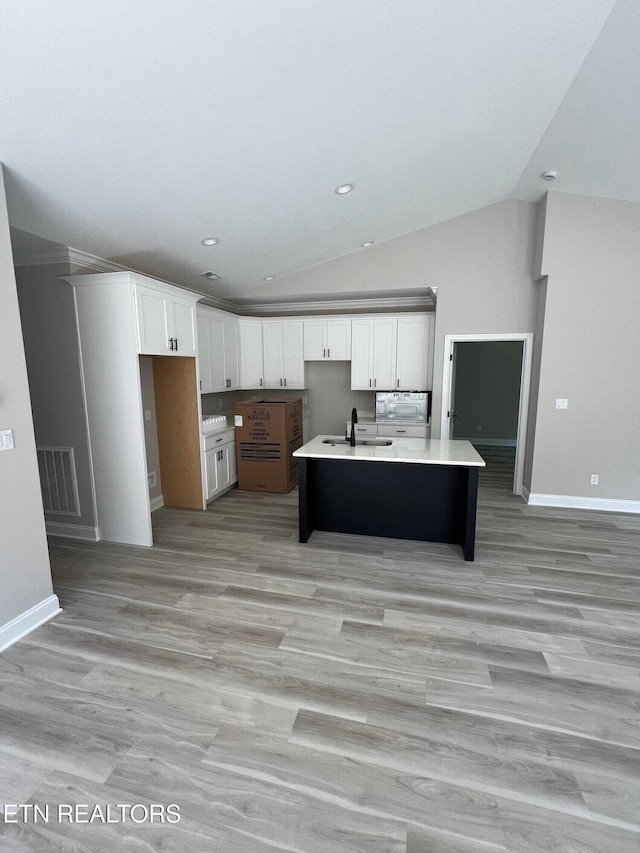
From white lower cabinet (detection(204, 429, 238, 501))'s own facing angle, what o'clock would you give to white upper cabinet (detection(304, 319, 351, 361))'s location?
The white upper cabinet is roughly at 10 o'clock from the white lower cabinet.

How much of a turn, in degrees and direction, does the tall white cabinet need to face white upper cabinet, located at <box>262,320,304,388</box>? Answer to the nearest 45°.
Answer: approximately 90° to its left

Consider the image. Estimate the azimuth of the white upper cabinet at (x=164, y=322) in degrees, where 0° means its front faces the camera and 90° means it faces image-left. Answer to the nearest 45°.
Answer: approximately 315°

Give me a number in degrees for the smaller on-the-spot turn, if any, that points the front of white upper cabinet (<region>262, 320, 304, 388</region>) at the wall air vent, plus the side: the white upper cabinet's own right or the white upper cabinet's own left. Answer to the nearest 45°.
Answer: approximately 45° to the white upper cabinet's own right

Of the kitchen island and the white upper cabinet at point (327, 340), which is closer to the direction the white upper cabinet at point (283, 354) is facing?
the kitchen island

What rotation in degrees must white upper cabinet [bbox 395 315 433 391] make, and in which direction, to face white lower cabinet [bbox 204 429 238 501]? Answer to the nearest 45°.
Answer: approximately 45° to its right

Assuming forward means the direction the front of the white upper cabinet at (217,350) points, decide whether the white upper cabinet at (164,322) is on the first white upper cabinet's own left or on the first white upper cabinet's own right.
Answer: on the first white upper cabinet's own right

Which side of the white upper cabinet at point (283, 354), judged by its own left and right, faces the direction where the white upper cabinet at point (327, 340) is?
left

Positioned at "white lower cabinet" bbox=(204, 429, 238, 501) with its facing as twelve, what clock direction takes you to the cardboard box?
The cardboard box is roughly at 10 o'clock from the white lower cabinet.

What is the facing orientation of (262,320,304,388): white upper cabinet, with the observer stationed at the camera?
facing the viewer

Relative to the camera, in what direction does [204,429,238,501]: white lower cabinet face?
facing the viewer and to the right of the viewer

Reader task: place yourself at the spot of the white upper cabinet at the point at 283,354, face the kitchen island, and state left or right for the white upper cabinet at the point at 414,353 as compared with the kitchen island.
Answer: left

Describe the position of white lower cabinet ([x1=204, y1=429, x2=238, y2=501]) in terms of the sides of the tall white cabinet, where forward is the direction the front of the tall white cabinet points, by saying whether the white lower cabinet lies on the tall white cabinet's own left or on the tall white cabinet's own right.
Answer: on the tall white cabinet's own left
